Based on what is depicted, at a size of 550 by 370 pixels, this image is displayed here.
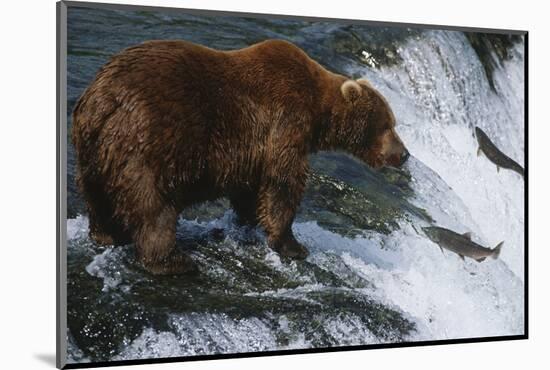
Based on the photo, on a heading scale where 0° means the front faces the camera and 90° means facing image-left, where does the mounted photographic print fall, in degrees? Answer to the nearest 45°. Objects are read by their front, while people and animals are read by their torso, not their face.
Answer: approximately 315°
